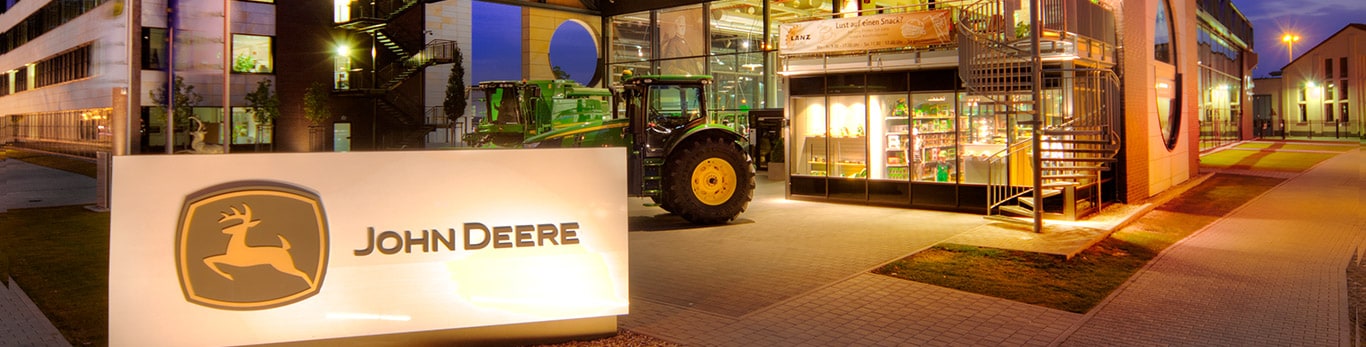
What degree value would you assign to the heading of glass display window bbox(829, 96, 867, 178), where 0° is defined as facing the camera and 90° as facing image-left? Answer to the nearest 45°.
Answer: approximately 0°

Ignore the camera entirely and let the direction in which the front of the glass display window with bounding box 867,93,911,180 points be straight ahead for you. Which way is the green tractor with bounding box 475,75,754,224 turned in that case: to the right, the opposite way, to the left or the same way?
to the right

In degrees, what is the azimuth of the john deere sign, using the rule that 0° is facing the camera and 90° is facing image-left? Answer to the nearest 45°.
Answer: approximately 0°

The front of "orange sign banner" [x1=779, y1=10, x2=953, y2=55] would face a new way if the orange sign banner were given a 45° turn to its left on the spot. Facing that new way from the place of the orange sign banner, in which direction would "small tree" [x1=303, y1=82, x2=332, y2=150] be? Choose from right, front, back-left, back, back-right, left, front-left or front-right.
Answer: back

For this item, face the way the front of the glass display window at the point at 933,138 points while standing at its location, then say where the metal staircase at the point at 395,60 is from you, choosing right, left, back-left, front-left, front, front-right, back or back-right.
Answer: back-right

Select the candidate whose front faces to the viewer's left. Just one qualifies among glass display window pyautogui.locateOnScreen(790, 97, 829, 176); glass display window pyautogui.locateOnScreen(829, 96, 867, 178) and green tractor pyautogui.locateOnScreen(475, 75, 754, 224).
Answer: the green tractor

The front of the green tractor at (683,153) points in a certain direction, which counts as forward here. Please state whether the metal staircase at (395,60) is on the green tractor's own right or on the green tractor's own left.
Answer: on the green tractor's own right

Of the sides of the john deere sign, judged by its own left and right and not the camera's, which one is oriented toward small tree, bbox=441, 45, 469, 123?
back

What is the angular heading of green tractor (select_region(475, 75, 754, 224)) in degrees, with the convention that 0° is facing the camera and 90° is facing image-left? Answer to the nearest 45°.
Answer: approximately 90°
